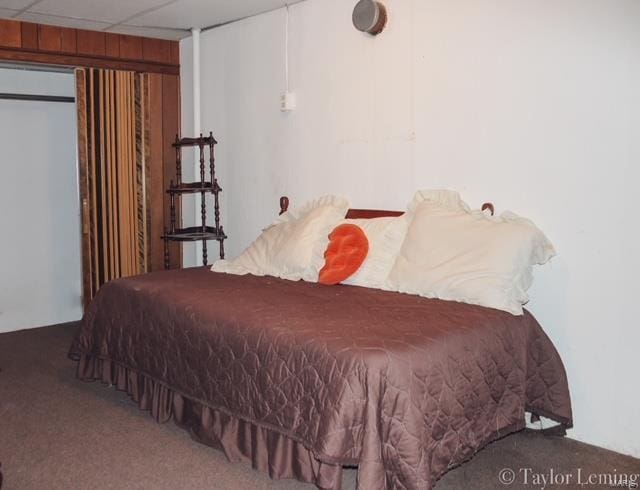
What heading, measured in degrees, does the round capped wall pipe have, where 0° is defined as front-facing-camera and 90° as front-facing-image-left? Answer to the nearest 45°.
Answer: approximately 45°

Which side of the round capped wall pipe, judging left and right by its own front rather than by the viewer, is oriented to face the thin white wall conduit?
right

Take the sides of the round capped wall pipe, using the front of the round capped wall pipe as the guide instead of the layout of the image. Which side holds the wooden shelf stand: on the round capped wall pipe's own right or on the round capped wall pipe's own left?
on the round capped wall pipe's own right
